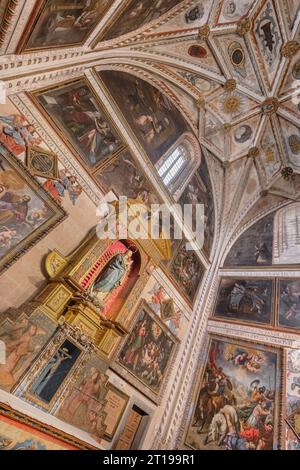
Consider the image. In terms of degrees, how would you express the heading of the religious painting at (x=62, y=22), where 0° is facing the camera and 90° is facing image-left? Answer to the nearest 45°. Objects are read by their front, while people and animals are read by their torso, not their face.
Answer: approximately 315°

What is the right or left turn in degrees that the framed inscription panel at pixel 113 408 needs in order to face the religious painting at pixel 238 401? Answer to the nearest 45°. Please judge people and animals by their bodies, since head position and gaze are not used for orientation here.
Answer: approximately 45° to its left

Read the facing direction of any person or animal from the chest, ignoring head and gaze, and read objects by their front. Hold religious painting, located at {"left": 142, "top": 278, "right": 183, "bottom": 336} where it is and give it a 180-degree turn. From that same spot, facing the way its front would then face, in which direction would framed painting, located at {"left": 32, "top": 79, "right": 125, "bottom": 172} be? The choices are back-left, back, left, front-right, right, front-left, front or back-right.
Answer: left

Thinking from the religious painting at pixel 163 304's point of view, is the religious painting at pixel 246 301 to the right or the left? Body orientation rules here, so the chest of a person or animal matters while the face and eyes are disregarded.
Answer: on its left

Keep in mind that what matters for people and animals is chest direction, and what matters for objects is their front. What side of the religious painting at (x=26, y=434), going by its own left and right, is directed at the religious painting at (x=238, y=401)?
left

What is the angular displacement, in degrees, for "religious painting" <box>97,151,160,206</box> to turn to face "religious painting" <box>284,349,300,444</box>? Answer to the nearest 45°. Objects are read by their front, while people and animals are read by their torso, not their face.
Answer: approximately 45° to its left

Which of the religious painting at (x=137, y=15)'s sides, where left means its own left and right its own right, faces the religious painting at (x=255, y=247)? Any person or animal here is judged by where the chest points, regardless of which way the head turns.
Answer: front
